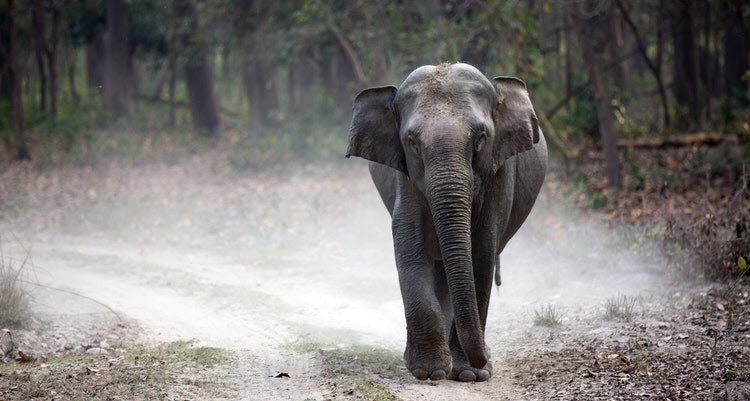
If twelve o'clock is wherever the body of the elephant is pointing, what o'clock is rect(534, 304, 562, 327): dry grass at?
The dry grass is roughly at 7 o'clock from the elephant.

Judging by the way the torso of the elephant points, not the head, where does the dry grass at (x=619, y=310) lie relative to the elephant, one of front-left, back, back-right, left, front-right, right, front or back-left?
back-left

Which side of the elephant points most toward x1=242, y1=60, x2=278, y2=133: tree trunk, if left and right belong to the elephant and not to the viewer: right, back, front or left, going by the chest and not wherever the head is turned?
back

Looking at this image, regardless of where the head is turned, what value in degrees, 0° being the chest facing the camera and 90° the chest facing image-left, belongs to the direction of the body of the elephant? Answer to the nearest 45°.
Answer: approximately 0°

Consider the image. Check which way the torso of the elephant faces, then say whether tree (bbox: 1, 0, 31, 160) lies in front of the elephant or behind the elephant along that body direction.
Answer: behind

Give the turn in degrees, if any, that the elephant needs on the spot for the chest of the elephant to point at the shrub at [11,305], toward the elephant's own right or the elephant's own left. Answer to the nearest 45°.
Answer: approximately 90° to the elephant's own right

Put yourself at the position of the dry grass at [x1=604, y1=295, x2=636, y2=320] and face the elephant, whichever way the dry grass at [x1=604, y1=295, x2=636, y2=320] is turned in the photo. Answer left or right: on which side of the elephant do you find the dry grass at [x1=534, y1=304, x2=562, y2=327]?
right
